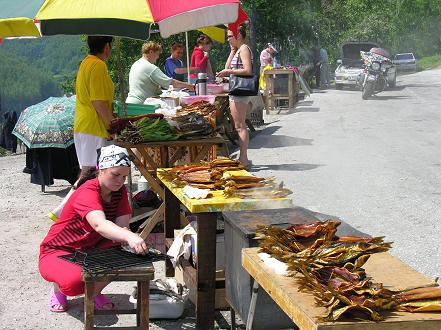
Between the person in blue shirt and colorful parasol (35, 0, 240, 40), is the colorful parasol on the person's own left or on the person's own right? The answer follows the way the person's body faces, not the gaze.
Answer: on the person's own right

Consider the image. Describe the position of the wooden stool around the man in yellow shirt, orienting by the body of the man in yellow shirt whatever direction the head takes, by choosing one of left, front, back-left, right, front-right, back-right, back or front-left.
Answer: back-right

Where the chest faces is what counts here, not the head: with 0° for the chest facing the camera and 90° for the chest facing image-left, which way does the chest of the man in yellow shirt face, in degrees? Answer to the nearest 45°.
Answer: approximately 225°

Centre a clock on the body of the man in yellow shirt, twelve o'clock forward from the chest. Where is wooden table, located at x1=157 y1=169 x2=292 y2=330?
The wooden table is roughly at 4 o'clock from the man in yellow shirt.

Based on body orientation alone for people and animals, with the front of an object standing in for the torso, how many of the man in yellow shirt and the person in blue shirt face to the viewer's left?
0

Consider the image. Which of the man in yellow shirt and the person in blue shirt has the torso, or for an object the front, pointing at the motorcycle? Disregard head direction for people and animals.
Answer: the man in yellow shirt

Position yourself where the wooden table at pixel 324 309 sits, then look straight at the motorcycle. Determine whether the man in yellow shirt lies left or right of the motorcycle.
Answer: left

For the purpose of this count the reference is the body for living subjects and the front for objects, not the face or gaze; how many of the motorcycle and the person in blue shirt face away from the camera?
0

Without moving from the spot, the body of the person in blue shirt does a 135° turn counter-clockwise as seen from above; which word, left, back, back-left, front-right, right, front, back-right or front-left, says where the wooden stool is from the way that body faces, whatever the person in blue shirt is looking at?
back

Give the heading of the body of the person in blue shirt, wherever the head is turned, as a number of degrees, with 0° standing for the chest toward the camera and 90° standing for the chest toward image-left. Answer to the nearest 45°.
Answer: approximately 315°

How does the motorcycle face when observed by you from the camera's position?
facing the viewer and to the left of the viewer

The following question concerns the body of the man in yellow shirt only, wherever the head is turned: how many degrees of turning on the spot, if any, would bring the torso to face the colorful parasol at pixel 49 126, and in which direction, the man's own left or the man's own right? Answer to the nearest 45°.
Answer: approximately 45° to the man's own left

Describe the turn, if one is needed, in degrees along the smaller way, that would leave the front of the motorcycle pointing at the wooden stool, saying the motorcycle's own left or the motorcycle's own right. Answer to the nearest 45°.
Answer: approximately 45° to the motorcycle's own left

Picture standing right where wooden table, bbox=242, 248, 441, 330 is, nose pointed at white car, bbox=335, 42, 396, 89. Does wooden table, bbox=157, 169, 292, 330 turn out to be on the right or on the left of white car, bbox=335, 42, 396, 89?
left
